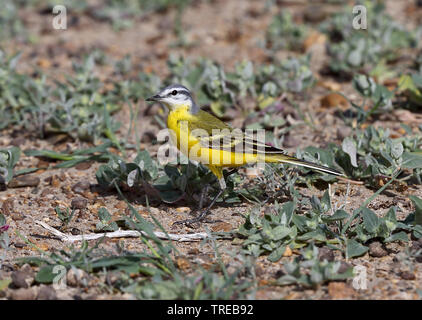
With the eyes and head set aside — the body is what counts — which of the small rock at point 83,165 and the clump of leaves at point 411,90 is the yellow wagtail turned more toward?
the small rock

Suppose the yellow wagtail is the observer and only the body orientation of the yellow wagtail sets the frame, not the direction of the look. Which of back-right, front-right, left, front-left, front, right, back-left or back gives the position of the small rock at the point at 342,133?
back-right

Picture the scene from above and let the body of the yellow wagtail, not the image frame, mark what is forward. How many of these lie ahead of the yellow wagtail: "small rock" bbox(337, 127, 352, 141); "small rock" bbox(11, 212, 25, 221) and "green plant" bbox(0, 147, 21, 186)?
2

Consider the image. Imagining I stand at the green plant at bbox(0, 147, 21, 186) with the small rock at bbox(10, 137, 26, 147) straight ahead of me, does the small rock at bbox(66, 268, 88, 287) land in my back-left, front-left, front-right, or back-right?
back-right

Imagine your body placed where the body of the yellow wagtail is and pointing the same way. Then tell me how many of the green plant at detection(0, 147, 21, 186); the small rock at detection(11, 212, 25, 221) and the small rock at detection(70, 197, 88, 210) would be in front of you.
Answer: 3

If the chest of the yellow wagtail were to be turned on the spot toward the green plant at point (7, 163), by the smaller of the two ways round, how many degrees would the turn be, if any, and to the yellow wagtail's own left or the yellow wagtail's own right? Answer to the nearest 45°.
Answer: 0° — it already faces it

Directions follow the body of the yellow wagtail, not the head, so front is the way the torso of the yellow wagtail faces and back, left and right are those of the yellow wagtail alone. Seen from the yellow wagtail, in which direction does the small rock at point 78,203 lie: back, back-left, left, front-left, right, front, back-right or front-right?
front

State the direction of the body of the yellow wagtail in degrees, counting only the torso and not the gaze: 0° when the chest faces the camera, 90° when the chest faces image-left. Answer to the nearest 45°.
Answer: approximately 90°

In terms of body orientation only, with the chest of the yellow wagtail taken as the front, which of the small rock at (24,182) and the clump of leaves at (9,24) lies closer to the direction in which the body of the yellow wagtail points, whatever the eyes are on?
the small rock

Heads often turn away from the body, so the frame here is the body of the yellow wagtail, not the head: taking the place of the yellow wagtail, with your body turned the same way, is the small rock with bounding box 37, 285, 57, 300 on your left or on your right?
on your left

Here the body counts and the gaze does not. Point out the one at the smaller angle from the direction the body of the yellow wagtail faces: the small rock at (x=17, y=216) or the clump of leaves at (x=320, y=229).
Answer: the small rock

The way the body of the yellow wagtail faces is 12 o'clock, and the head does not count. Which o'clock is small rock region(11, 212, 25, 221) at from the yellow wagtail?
The small rock is roughly at 12 o'clock from the yellow wagtail.

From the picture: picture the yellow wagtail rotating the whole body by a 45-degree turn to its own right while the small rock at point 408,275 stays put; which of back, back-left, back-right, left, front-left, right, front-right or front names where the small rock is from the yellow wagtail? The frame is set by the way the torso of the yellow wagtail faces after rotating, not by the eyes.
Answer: back

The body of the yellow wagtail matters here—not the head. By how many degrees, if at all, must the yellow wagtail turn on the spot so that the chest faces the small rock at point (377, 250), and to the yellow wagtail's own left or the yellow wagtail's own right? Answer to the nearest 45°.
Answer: approximately 135° to the yellow wagtail's own left

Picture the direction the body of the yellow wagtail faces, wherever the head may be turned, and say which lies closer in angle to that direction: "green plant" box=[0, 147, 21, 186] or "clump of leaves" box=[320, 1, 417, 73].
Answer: the green plant

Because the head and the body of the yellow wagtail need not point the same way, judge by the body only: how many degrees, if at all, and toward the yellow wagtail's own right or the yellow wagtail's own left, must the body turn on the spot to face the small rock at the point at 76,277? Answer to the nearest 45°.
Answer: approximately 45° to the yellow wagtail's own left

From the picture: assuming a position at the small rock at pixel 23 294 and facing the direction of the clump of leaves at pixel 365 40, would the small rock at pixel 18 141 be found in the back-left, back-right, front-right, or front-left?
front-left

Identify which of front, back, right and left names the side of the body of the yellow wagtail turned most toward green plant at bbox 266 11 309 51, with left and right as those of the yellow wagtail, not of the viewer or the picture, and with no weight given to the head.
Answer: right

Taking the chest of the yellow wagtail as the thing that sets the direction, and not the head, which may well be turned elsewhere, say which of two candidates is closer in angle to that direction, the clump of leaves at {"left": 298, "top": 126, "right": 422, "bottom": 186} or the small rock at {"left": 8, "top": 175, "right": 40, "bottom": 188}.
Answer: the small rock
